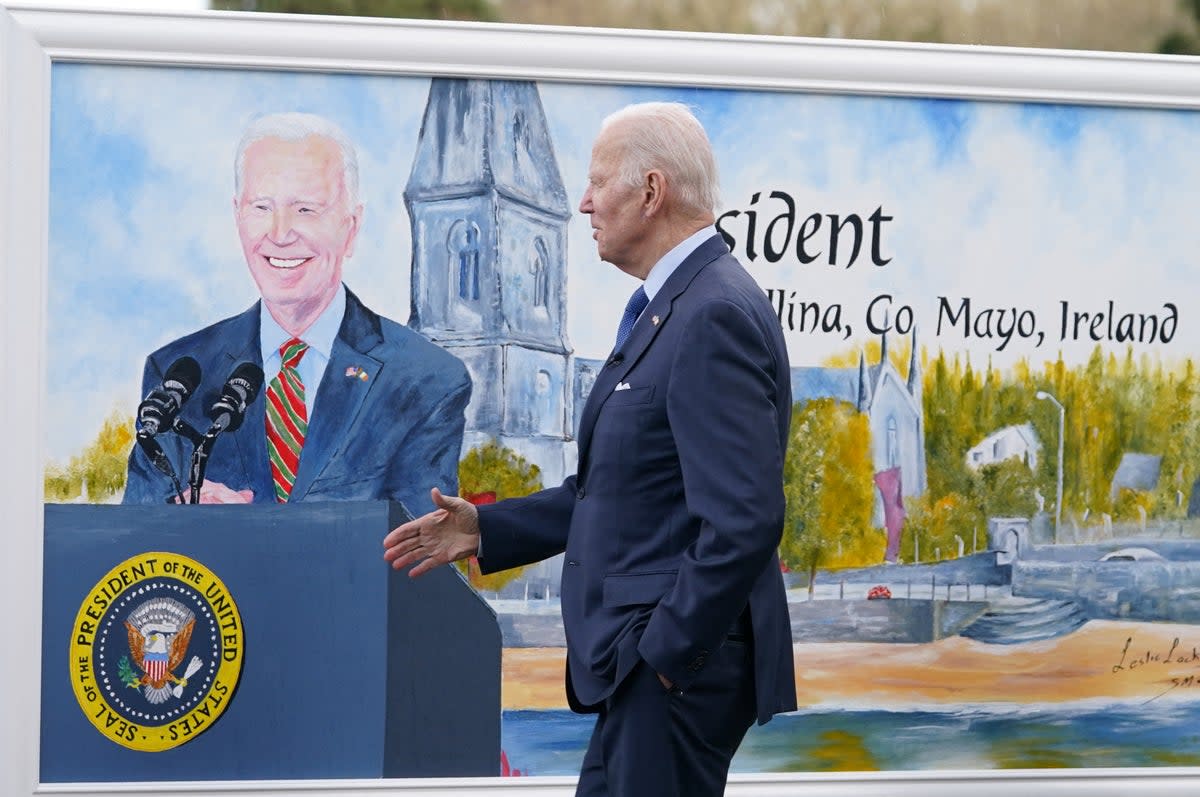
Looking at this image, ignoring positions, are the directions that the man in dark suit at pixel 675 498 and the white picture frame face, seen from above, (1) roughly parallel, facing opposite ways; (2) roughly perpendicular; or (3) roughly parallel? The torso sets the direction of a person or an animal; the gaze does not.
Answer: roughly perpendicular

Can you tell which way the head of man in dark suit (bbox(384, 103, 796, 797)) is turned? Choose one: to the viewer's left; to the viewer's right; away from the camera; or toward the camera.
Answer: to the viewer's left

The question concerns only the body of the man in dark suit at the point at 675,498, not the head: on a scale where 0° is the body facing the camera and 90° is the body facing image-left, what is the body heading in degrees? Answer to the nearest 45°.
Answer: approximately 90°

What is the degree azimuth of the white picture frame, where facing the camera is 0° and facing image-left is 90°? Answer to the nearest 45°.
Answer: approximately 0°

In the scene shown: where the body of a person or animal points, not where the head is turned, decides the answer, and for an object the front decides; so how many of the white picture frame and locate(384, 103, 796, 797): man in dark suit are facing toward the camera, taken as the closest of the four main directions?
1

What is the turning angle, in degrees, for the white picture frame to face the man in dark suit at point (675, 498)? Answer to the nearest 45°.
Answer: approximately 45° to its left
